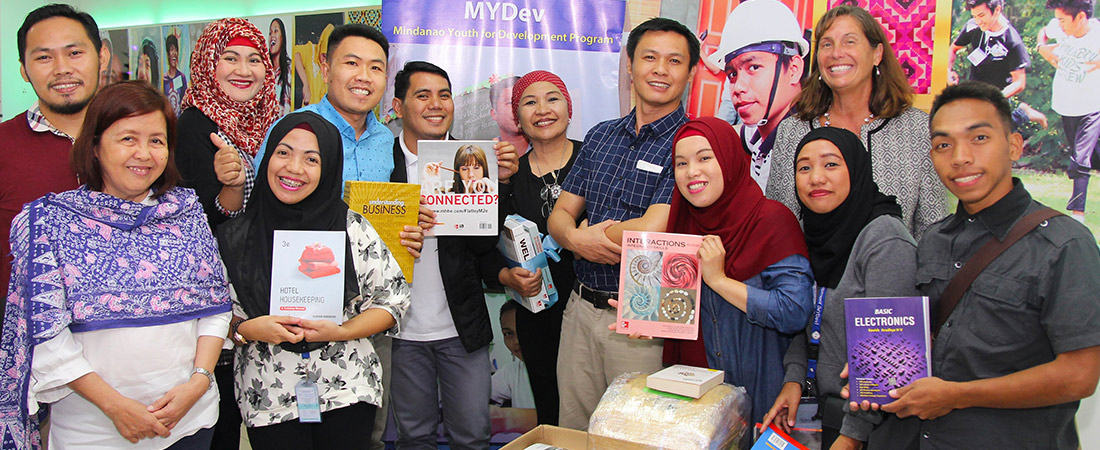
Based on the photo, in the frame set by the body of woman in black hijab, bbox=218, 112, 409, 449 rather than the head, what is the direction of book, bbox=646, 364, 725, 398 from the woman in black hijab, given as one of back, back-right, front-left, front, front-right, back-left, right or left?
front-left

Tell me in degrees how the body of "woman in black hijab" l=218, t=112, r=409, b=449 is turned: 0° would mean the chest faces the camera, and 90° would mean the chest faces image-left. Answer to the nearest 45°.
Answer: approximately 0°

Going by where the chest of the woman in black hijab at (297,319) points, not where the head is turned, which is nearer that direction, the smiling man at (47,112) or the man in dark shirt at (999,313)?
the man in dark shirt

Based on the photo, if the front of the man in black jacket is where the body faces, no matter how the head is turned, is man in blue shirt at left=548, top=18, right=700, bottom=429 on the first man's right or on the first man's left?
on the first man's left

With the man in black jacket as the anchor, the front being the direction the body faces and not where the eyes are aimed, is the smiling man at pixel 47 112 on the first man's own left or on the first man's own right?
on the first man's own right

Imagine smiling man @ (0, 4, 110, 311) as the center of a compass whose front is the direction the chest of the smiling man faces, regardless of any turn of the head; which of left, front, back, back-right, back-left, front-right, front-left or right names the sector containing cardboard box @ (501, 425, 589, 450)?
front-left

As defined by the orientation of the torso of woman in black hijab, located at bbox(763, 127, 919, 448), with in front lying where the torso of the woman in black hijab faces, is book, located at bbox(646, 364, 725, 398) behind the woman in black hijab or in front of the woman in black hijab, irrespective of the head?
in front

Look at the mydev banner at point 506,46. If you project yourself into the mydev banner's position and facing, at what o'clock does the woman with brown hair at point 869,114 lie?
The woman with brown hair is roughly at 10 o'clock from the mydev banner.
